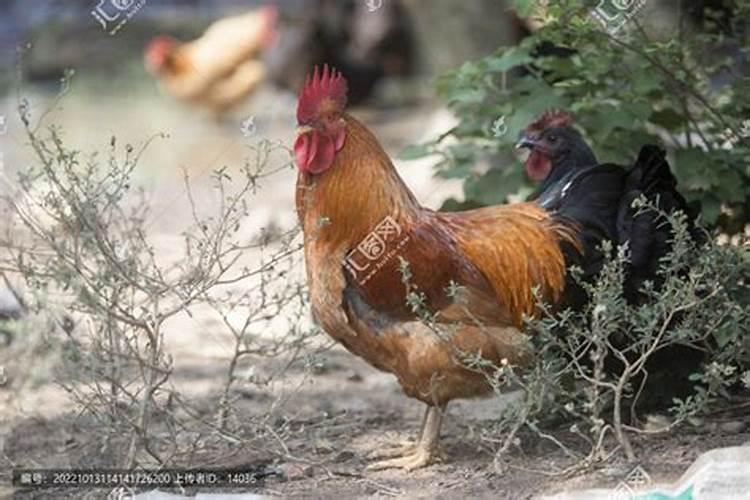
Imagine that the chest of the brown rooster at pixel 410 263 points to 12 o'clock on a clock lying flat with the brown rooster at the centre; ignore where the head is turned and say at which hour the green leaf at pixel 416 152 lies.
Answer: The green leaf is roughly at 3 o'clock from the brown rooster.

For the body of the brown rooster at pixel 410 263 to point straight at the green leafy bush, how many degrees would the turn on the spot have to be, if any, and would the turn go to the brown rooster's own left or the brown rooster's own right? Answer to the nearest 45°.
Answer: approximately 135° to the brown rooster's own right

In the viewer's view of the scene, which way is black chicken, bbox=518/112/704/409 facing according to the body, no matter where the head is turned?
to the viewer's left

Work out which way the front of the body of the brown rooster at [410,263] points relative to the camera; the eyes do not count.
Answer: to the viewer's left

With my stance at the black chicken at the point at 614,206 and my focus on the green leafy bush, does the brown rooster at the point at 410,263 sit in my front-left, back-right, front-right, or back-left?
back-left

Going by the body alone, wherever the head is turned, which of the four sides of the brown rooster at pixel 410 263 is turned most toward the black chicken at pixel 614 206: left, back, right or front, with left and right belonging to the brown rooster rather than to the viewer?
back

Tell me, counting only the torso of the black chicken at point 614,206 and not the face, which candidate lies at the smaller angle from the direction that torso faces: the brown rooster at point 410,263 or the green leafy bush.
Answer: the brown rooster

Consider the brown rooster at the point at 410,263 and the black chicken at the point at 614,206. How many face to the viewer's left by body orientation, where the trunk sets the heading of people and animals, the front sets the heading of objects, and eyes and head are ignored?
2
